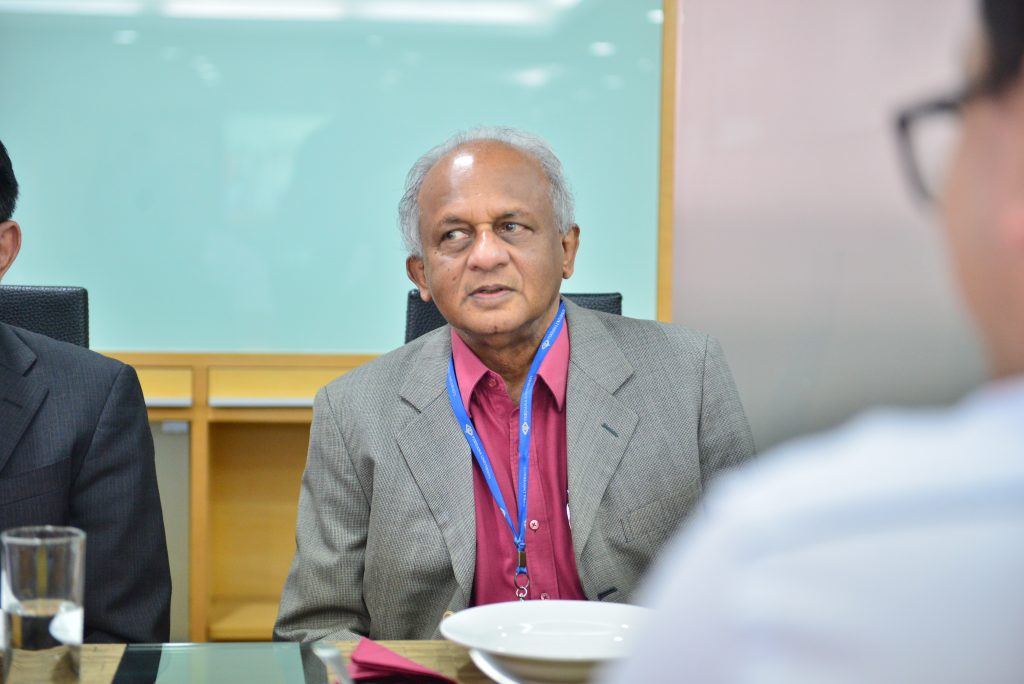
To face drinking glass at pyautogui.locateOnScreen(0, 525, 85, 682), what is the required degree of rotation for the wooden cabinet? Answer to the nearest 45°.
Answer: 0° — it already faces it

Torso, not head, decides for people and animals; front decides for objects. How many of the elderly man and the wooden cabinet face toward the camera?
2

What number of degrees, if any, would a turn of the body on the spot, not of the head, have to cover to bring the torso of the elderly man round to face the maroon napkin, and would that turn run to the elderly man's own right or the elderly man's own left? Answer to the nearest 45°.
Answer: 0° — they already face it

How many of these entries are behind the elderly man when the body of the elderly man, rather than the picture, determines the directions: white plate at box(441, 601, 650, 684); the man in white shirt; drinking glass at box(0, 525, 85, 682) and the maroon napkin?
0

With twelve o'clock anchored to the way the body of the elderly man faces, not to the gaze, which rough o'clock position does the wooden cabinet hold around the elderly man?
The wooden cabinet is roughly at 5 o'clock from the elderly man.

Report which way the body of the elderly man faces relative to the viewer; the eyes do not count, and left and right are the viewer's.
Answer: facing the viewer

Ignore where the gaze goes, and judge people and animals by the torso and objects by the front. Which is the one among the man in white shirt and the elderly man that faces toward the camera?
the elderly man

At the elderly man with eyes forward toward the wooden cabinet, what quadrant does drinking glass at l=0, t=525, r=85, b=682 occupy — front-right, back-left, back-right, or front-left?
back-left

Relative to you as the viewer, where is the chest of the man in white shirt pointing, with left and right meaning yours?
facing away from the viewer and to the left of the viewer

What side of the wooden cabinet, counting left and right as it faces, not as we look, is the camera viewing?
front

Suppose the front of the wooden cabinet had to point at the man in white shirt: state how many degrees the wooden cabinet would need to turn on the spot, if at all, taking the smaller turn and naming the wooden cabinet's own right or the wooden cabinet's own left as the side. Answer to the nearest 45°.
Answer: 0° — it already faces them

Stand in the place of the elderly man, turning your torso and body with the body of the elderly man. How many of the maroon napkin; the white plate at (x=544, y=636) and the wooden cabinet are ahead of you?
2

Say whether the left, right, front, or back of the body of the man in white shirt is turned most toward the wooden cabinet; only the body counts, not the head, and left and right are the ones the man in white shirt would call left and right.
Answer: front

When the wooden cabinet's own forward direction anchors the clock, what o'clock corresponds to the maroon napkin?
The maroon napkin is roughly at 12 o'clock from the wooden cabinet.

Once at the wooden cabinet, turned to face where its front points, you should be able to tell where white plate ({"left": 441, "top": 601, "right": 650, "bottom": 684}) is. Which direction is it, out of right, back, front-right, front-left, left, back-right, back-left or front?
front

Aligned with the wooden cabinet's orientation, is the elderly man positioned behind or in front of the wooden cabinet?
in front

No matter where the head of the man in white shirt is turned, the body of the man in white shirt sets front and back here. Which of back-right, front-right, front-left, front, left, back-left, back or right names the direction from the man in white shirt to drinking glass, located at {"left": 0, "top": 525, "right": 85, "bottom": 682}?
front

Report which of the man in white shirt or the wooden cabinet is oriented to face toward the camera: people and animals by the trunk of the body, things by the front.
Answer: the wooden cabinet
